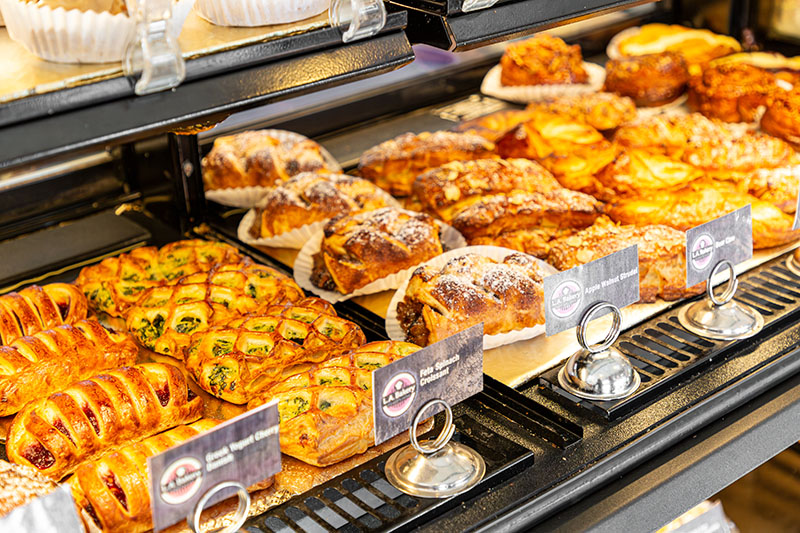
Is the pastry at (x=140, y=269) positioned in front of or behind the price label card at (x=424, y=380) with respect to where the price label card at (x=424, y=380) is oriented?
behind

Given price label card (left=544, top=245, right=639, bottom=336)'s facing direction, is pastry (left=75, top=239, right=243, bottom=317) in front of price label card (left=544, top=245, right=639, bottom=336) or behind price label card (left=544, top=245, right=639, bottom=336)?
behind

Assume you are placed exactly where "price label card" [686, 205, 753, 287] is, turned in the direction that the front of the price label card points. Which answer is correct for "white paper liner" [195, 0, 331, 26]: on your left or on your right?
on your right

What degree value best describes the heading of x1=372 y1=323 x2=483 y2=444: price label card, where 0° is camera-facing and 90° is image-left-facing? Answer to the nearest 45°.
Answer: approximately 315°

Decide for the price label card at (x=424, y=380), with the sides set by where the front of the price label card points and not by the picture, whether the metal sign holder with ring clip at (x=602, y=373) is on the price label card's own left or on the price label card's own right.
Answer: on the price label card's own left

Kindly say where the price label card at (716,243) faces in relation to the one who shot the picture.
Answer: facing the viewer and to the right of the viewer

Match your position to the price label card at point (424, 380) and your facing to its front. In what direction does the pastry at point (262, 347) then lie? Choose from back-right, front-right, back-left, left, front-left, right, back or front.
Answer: back

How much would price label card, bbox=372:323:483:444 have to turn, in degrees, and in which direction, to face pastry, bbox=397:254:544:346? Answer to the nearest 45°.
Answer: approximately 135° to its left

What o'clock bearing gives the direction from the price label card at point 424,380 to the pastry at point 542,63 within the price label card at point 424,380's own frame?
The pastry is roughly at 8 o'clock from the price label card.

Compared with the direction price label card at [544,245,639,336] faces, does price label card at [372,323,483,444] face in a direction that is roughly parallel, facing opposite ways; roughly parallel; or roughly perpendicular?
roughly parallel

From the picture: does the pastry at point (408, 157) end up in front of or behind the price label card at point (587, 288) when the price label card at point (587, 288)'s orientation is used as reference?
behind

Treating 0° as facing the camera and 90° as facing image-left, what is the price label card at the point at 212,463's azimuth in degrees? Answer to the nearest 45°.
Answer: approximately 315°
